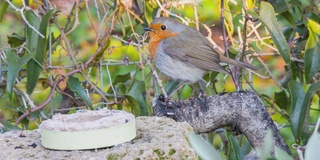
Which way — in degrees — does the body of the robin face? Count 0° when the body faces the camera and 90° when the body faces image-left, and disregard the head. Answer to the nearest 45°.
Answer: approximately 90°
